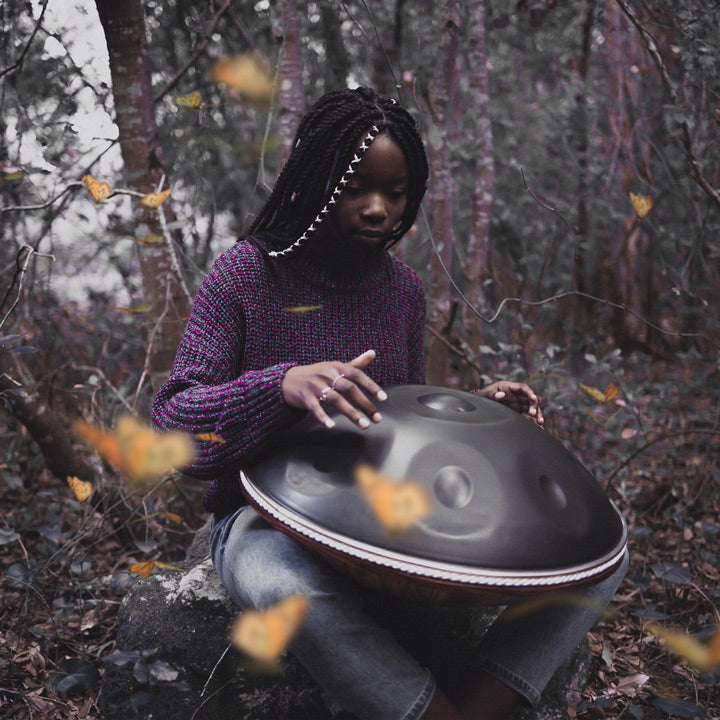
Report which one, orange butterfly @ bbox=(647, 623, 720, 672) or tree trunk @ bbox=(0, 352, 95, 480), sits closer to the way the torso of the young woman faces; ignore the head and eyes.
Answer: the orange butterfly

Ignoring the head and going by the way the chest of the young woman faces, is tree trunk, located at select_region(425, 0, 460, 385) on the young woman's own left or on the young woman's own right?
on the young woman's own left

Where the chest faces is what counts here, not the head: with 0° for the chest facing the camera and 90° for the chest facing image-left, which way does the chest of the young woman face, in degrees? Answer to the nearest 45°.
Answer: approximately 315°

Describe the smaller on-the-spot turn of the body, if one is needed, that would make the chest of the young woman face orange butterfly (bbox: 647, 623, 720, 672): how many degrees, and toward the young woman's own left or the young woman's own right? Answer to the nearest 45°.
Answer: approximately 45° to the young woman's own left

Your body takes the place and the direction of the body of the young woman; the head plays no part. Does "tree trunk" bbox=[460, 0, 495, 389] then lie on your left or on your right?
on your left

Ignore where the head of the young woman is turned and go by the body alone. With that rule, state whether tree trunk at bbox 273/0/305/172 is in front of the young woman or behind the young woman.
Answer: behind

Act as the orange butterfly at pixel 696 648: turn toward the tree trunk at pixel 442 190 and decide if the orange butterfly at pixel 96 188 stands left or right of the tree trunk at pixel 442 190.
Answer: left

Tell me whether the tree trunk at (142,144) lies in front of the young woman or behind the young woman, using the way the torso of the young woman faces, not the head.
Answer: behind
